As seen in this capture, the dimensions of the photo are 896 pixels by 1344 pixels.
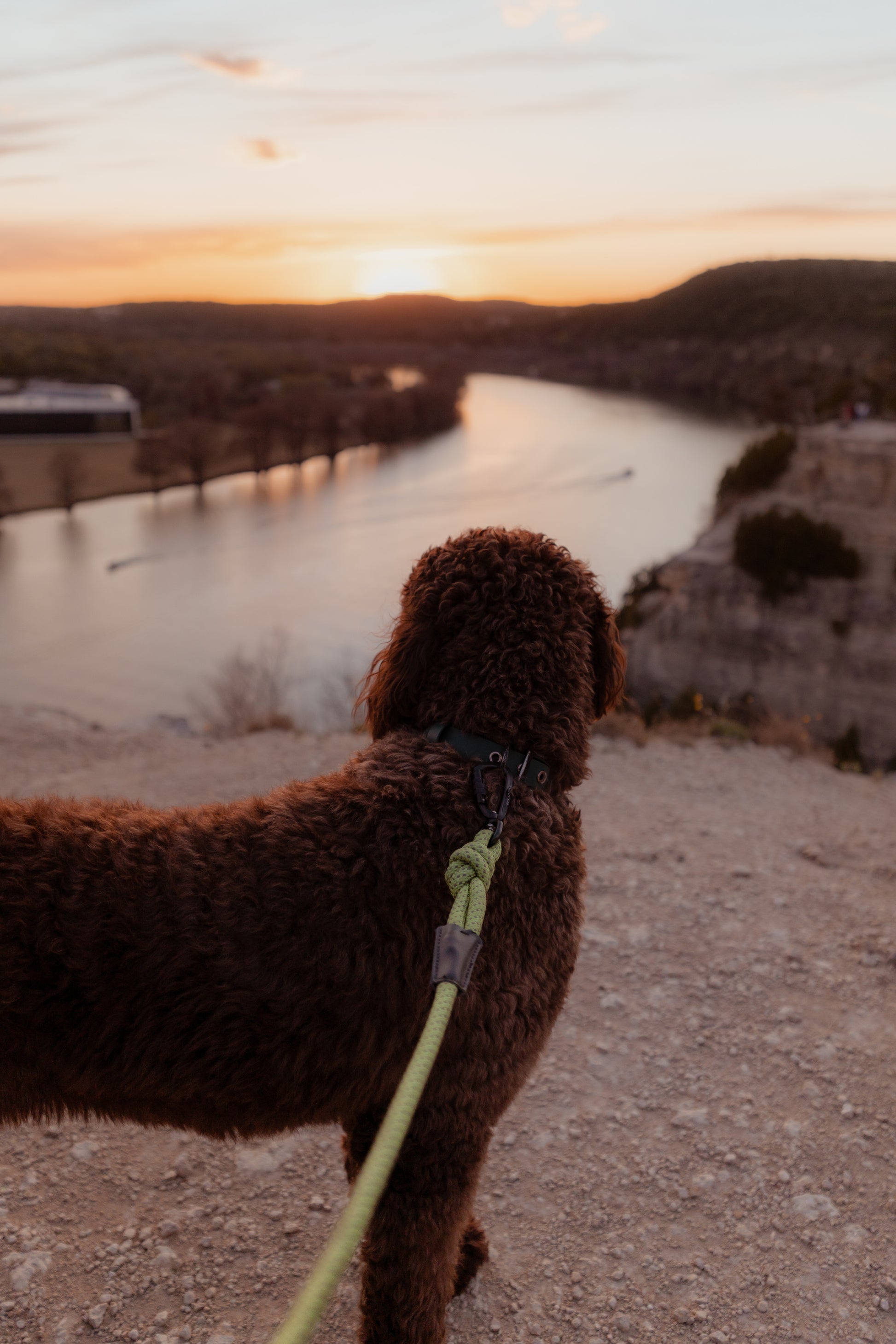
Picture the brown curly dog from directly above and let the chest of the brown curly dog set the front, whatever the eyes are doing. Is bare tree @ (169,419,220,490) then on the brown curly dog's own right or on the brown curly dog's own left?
on the brown curly dog's own left

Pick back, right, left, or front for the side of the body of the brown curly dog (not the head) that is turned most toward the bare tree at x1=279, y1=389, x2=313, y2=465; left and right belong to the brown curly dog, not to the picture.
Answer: left

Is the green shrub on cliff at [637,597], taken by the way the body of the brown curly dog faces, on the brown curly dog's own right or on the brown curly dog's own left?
on the brown curly dog's own left

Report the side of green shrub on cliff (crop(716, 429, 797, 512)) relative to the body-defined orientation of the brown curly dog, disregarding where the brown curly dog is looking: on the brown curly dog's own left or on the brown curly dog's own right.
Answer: on the brown curly dog's own left

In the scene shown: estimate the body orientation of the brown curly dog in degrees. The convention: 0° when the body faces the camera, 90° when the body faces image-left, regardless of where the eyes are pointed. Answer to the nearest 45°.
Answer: approximately 270°

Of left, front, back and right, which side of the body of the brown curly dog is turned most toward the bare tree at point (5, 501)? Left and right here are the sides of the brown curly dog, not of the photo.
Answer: left

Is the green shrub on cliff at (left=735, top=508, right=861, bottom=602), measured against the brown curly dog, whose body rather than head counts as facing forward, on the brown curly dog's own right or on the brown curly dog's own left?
on the brown curly dog's own left

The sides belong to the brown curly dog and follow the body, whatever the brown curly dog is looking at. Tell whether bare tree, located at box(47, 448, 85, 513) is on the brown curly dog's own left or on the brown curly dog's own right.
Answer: on the brown curly dog's own left
